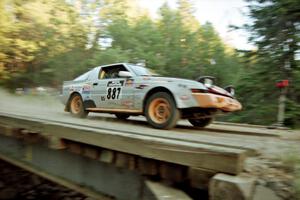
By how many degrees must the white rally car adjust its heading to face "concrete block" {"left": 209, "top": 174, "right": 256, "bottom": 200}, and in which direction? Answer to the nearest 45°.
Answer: approximately 45° to its right

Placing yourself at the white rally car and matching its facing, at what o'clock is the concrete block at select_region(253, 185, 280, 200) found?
The concrete block is roughly at 1 o'clock from the white rally car.

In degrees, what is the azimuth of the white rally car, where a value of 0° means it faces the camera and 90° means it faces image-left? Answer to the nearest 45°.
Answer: approximately 315°
